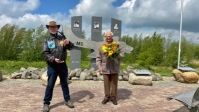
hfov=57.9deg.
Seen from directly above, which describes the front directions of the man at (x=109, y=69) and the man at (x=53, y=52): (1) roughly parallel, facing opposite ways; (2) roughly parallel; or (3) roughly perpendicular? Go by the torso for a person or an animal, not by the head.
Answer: roughly parallel

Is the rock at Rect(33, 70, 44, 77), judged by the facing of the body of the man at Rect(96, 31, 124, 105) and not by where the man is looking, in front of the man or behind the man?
behind

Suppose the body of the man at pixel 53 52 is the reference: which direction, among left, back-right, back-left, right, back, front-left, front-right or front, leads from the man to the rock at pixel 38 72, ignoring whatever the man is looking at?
back

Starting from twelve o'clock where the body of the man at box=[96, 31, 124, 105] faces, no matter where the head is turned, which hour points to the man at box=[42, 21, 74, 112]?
the man at box=[42, 21, 74, 112] is roughly at 2 o'clock from the man at box=[96, 31, 124, 105].

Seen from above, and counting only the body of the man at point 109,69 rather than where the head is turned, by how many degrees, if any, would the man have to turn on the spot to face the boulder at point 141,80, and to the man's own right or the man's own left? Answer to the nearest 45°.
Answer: approximately 135° to the man's own left

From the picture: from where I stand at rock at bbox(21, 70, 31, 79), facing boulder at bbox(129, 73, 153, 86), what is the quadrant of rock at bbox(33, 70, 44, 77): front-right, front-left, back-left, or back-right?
front-left

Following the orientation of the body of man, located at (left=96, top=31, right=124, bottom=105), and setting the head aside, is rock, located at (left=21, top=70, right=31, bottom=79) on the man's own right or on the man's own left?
on the man's own right

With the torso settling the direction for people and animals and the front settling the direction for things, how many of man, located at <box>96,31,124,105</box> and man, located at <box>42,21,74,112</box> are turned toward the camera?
2

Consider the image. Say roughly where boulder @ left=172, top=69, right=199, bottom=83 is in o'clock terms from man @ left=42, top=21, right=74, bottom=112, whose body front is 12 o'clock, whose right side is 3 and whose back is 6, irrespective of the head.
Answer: The boulder is roughly at 8 o'clock from the man.

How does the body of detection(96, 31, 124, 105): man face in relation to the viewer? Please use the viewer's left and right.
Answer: facing the viewer

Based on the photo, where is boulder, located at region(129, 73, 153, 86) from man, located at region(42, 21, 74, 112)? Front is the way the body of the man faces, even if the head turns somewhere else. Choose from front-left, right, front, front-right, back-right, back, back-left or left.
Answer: back-left
